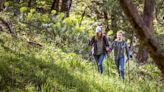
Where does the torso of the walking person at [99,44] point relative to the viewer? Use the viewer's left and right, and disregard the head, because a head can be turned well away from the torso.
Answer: facing the viewer
